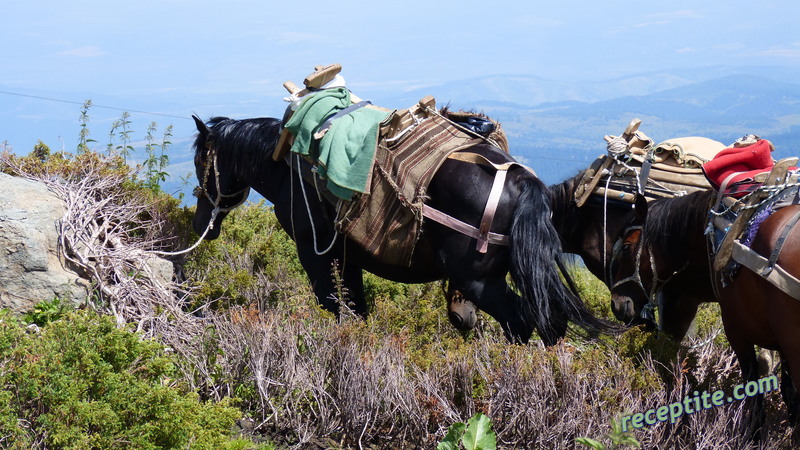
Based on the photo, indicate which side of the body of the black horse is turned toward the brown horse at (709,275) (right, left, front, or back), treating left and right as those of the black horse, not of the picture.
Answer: back

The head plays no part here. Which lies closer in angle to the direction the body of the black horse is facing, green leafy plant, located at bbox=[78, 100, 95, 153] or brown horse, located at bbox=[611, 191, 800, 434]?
the green leafy plant

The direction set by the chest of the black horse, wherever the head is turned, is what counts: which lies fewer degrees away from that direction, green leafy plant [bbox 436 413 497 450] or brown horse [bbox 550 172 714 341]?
the green leafy plant

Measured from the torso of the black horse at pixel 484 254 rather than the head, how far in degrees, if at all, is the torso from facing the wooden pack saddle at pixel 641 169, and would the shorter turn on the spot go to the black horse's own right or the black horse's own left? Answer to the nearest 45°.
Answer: approximately 135° to the black horse's own right

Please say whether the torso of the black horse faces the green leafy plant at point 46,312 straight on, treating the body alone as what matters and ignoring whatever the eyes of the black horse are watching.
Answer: yes

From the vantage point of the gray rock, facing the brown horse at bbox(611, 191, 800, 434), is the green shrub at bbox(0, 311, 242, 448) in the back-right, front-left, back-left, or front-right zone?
front-right

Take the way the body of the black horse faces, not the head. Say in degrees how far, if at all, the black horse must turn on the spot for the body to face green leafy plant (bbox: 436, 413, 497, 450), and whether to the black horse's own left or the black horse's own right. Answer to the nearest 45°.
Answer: approximately 90° to the black horse's own left

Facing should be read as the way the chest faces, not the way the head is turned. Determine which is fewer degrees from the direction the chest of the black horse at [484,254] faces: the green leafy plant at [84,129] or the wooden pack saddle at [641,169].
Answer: the green leafy plant

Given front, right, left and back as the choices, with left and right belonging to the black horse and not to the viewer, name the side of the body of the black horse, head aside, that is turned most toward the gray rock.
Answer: front

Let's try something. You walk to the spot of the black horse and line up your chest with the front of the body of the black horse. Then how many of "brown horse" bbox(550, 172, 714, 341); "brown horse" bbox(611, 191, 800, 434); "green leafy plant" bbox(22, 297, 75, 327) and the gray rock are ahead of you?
2

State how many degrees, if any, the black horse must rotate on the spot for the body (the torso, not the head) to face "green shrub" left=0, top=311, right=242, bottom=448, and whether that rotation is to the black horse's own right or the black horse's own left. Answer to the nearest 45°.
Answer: approximately 45° to the black horse's own left

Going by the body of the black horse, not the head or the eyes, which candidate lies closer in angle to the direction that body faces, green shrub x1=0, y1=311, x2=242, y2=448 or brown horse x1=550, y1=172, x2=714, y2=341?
the green shrub

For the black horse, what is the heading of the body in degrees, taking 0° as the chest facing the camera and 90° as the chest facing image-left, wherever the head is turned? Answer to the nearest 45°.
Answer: approximately 90°

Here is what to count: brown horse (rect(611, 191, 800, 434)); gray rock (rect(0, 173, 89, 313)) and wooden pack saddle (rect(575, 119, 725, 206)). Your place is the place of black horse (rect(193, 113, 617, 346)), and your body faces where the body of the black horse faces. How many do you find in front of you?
1

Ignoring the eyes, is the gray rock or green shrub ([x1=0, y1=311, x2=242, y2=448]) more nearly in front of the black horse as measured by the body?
the gray rock

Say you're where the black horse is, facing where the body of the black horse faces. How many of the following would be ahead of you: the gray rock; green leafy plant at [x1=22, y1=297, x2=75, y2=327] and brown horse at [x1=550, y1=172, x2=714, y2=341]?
2

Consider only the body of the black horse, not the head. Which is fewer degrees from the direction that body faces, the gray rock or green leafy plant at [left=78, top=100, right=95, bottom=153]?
the gray rock
